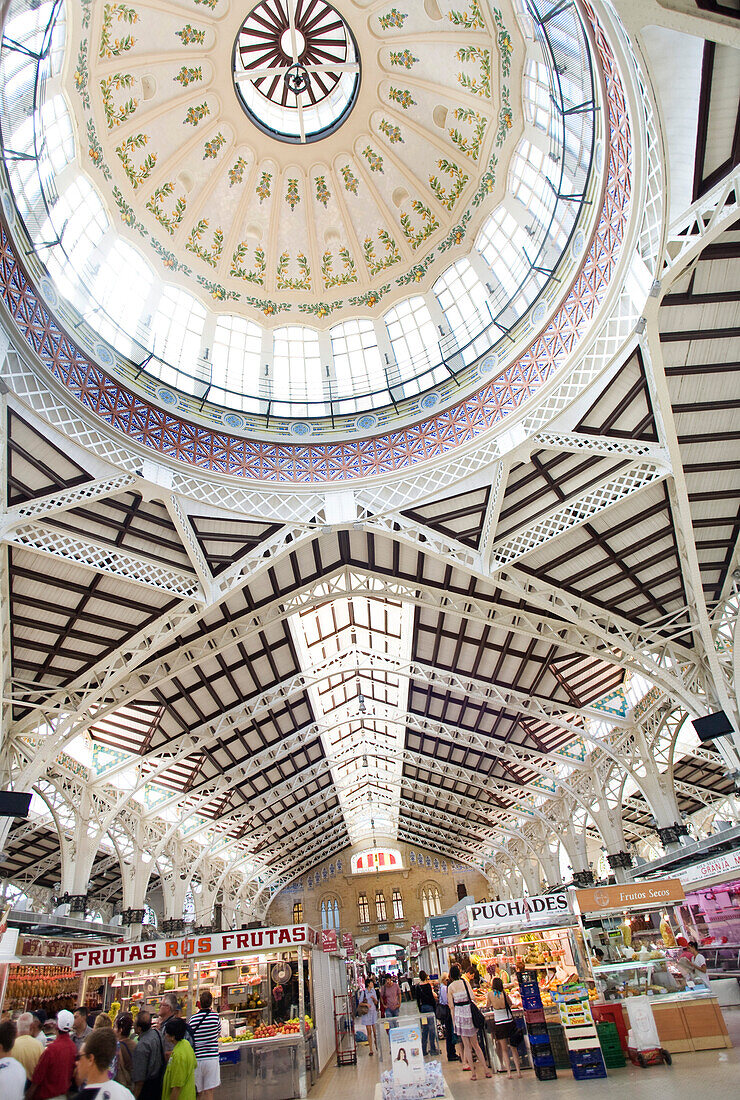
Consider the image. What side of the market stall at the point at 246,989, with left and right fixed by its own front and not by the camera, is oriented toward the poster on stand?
front

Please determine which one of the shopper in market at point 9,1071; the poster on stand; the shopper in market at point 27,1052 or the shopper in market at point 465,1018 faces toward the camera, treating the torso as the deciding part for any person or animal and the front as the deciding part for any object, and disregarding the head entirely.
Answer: the poster on stand

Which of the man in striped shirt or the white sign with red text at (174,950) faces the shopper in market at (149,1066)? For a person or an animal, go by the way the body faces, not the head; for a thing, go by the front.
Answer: the white sign with red text

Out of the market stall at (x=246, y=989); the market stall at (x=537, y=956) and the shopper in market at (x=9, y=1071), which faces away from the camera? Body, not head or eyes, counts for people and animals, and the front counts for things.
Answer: the shopper in market

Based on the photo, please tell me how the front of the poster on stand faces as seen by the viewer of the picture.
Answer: facing the viewer

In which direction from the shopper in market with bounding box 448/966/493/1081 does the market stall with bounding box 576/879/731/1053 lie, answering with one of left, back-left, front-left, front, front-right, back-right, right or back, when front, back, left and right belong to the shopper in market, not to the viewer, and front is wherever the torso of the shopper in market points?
right

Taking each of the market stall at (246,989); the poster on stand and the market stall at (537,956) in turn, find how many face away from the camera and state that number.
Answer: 0

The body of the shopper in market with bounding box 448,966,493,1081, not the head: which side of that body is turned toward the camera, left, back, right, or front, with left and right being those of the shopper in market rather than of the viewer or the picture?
back

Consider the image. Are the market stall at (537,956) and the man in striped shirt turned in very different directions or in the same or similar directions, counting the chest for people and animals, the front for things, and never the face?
very different directions

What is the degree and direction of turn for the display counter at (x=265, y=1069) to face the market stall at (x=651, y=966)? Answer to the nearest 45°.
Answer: approximately 90° to its left
